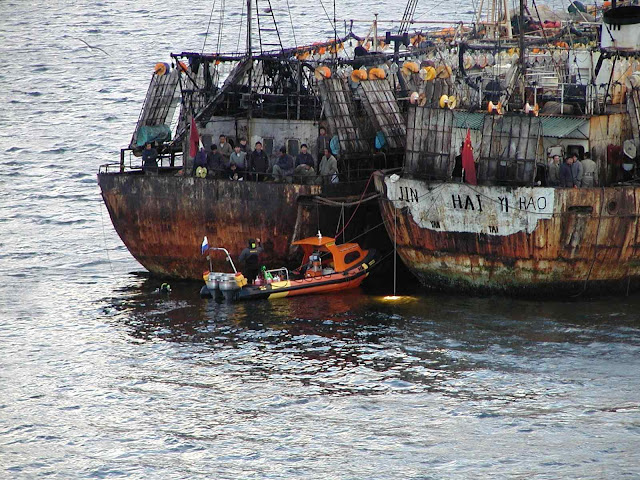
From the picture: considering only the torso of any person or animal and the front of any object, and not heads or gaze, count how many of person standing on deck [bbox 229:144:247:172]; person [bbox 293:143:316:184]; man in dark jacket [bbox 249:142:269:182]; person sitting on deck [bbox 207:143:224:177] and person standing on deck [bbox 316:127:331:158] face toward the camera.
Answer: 5

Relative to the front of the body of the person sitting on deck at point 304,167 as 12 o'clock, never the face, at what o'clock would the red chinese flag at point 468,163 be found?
The red chinese flag is roughly at 10 o'clock from the person sitting on deck.

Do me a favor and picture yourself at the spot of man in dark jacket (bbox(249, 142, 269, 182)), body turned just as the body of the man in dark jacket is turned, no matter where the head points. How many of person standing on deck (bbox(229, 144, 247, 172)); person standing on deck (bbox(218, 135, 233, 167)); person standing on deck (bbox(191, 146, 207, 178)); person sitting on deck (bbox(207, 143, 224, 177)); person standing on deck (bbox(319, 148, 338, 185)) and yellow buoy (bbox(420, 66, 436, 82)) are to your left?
2

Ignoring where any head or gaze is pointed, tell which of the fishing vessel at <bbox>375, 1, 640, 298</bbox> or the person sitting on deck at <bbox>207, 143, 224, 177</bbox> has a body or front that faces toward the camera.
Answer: the person sitting on deck

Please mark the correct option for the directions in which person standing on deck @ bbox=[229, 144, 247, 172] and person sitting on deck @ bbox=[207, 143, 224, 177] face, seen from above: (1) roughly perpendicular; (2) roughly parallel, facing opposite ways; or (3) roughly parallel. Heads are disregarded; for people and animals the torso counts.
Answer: roughly parallel

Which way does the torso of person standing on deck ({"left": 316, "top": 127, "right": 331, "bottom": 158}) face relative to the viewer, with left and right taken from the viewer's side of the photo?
facing the viewer

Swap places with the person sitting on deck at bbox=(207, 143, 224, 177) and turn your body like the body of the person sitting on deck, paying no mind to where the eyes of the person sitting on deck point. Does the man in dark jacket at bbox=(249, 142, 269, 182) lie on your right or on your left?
on your left

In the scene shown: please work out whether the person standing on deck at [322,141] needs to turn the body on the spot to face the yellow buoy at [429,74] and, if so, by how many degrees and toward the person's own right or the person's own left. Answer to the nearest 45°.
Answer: approximately 90° to the person's own left

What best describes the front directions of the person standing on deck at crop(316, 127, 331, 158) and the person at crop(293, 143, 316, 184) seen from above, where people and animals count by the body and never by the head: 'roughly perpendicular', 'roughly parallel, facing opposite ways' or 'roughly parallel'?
roughly parallel

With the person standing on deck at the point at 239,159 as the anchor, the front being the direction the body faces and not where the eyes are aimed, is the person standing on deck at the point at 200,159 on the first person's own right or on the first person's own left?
on the first person's own right

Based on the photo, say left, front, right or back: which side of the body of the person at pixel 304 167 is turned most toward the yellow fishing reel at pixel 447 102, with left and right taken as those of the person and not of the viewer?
left

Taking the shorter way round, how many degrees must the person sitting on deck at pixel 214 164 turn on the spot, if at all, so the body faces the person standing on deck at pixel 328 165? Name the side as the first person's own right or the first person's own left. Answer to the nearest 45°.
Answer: approximately 90° to the first person's own left

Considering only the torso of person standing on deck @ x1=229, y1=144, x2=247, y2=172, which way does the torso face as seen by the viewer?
toward the camera

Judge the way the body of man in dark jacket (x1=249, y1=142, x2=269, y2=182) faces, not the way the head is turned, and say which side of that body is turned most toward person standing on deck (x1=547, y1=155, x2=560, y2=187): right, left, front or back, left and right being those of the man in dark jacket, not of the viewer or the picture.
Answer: left

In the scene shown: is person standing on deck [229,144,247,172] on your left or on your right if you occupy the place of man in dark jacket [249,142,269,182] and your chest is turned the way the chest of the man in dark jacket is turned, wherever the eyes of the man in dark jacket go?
on your right

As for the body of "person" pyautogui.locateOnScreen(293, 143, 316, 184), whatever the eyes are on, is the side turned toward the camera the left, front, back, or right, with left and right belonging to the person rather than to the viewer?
front
